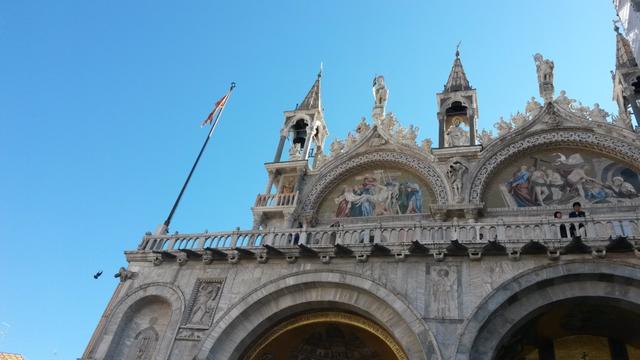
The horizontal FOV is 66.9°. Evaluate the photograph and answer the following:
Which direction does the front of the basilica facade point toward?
toward the camera

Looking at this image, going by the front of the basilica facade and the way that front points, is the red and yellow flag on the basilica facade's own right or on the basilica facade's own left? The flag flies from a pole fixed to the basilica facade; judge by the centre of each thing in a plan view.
on the basilica facade's own right
